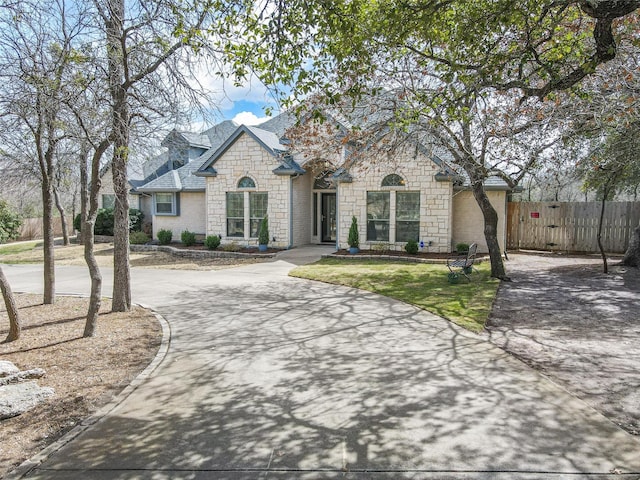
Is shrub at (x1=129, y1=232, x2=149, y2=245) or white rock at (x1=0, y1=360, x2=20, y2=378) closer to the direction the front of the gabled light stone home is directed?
the white rock

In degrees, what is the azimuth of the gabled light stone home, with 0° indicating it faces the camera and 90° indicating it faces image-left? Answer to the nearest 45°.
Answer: approximately 0°

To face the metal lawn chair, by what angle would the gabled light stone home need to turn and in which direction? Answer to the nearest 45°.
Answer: approximately 45° to its left

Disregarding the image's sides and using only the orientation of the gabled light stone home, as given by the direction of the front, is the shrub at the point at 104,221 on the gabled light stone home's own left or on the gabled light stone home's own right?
on the gabled light stone home's own right

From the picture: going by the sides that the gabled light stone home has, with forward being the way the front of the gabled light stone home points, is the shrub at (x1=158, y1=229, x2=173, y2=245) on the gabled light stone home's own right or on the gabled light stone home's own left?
on the gabled light stone home's own right

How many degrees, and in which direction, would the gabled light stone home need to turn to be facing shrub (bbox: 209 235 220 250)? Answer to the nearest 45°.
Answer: approximately 90° to its right

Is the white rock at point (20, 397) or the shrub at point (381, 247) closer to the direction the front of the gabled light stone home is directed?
the white rock
